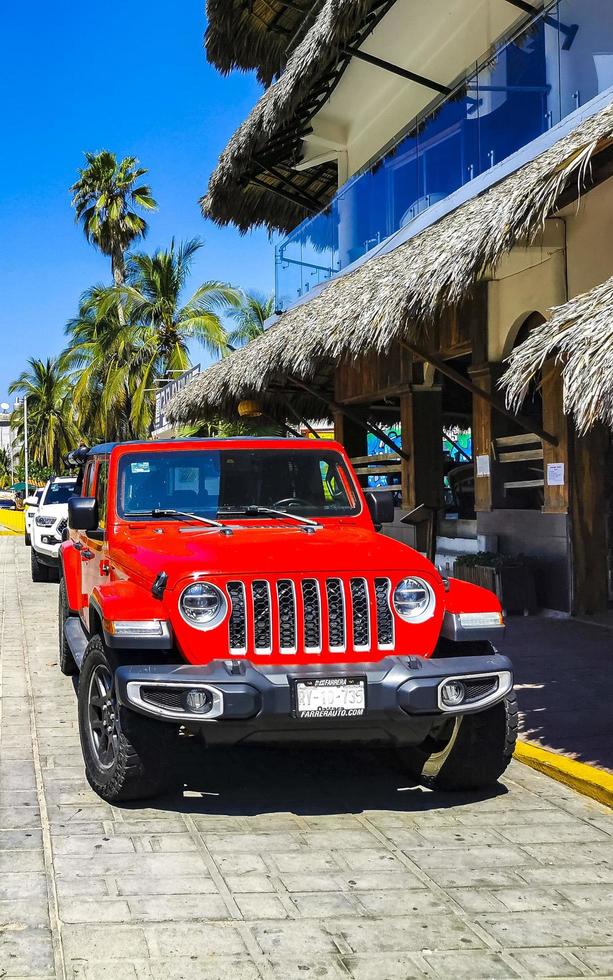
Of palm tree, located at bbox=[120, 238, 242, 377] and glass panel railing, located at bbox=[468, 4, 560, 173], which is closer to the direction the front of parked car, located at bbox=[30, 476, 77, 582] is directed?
the glass panel railing

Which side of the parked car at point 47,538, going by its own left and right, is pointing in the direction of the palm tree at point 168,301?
back

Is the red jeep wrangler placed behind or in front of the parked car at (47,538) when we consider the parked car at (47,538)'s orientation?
in front

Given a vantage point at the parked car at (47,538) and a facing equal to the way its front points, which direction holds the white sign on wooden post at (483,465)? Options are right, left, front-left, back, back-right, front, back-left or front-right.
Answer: front-left

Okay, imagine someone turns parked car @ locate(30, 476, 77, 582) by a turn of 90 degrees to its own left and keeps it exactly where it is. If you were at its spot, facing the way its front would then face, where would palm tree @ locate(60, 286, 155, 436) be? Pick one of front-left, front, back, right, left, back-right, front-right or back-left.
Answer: left

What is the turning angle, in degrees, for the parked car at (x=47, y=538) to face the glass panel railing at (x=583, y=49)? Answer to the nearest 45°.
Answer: approximately 45° to its left

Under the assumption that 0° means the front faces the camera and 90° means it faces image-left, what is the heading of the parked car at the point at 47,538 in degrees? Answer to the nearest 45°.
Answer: approximately 0°

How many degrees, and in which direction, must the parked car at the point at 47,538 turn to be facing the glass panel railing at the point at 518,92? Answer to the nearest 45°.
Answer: approximately 45° to its left

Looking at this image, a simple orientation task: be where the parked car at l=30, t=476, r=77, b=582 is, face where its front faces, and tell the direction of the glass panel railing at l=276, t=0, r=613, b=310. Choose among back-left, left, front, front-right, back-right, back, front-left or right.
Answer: front-left
